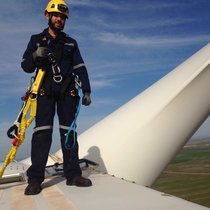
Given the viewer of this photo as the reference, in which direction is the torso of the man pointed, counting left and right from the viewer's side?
facing the viewer
